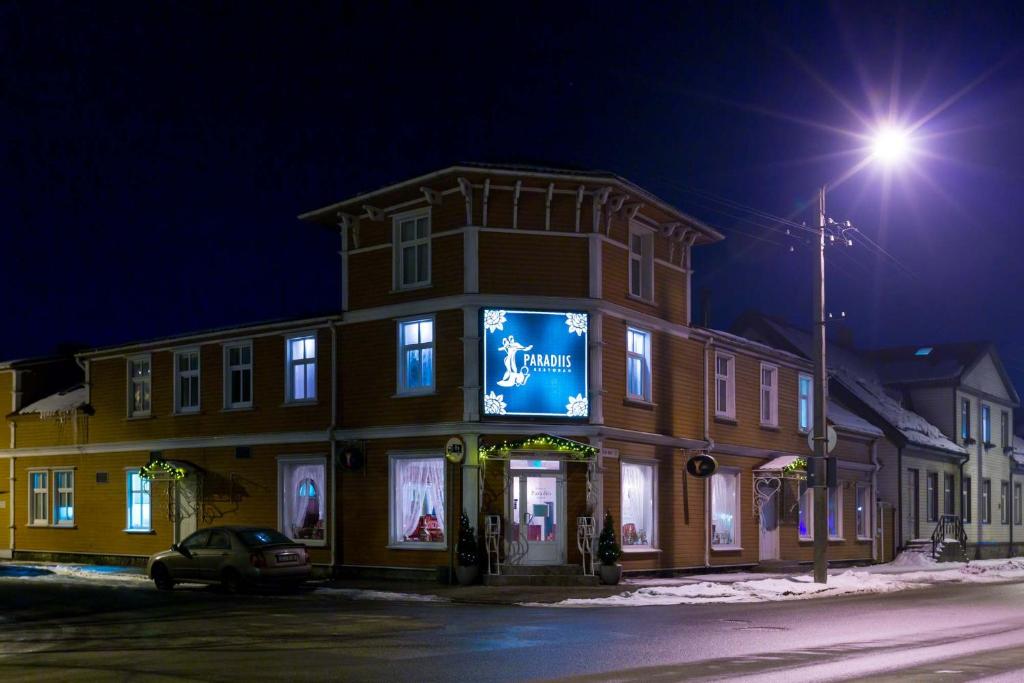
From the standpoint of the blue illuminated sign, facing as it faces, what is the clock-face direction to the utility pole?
The utility pole is roughly at 9 o'clock from the blue illuminated sign.

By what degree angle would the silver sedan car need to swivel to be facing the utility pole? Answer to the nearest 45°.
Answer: approximately 135° to its right

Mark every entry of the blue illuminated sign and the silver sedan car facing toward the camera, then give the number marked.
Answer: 1

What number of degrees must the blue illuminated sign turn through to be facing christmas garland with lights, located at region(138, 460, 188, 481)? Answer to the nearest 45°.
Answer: approximately 135° to its right

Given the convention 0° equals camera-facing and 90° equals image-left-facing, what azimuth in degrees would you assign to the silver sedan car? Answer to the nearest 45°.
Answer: approximately 135°
